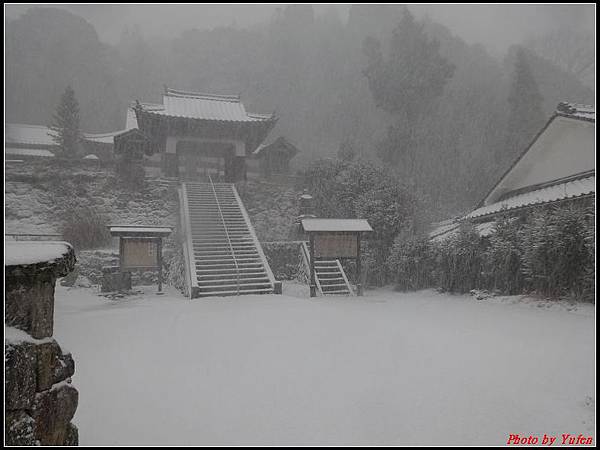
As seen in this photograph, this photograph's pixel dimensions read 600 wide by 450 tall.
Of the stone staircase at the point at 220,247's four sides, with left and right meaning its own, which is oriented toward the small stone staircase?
left

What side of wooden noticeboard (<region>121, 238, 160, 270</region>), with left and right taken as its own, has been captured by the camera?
front

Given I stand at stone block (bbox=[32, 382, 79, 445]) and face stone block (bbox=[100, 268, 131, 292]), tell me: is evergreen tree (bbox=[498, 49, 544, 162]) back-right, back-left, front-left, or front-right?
front-right

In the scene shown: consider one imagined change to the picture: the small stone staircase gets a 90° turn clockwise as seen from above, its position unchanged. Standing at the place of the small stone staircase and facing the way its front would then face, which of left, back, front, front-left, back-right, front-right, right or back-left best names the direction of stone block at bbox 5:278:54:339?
left

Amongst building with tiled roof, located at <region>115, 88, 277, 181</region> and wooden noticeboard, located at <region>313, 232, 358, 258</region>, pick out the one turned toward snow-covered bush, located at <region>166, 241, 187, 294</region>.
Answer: the building with tiled roof

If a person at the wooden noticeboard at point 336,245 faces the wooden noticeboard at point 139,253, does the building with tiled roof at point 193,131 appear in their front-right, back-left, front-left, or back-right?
front-right

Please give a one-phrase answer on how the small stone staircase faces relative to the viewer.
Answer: facing the viewer

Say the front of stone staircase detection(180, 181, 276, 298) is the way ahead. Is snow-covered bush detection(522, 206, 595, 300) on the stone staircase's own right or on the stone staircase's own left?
on the stone staircase's own left

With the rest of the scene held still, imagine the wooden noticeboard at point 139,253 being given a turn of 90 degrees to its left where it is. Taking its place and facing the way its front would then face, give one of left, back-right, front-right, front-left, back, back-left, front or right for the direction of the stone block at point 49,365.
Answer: right

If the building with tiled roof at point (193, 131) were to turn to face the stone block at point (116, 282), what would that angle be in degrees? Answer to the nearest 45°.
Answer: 0° — it already faces it

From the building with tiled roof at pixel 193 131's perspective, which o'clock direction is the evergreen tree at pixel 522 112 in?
The evergreen tree is roughly at 9 o'clock from the building with tiled roof.

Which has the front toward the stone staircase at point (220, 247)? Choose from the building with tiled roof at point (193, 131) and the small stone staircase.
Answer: the building with tiled roof
